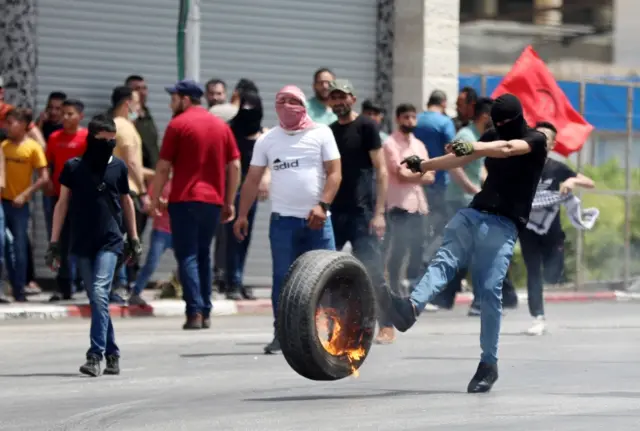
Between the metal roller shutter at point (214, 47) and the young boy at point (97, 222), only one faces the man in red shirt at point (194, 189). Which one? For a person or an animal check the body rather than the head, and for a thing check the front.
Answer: the metal roller shutter

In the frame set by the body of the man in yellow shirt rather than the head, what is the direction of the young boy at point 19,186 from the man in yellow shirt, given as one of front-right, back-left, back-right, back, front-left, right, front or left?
back

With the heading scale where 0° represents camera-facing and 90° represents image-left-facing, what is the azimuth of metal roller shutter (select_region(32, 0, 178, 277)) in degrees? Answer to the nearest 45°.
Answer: approximately 0°

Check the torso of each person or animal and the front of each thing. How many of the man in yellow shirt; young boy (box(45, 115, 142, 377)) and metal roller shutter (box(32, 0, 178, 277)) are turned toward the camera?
2

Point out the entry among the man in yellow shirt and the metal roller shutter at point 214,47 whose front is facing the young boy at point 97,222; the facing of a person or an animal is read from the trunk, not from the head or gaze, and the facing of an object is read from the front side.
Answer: the metal roller shutter

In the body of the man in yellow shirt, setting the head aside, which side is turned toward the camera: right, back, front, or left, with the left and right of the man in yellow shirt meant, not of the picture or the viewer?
right

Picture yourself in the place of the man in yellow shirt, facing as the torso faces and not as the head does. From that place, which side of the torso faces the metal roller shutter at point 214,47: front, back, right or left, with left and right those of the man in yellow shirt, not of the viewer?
left

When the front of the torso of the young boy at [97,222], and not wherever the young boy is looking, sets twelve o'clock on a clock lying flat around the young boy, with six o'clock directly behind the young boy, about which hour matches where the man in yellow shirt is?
The man in yellow shirt is roughly at 6 o'clock from the young boy.
